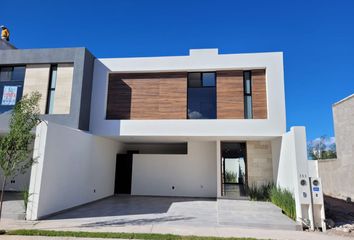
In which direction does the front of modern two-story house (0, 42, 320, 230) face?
toward the camera

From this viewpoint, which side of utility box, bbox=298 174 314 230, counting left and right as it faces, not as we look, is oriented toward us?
front

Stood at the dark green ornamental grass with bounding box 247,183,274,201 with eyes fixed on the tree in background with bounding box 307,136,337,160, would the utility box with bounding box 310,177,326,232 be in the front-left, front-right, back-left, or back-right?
back-right

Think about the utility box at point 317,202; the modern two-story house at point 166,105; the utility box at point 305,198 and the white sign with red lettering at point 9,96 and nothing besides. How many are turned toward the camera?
4

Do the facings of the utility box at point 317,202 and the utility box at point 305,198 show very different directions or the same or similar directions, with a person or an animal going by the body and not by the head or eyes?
same or similar directions

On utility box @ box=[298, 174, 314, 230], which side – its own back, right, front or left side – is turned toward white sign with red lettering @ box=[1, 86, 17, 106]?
right

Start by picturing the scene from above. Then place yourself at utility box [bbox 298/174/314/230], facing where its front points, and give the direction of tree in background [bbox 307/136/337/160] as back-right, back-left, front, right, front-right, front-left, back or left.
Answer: back

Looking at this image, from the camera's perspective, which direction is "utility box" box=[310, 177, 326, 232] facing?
toward the camera

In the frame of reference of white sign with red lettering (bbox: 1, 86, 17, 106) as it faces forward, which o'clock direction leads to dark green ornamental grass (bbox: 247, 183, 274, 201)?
The dark green ornamental grass is roughly at 10 o'clock from the white sign with red lettering.

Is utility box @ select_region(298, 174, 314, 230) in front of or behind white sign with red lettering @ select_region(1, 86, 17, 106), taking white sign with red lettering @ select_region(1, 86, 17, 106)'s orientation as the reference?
in front

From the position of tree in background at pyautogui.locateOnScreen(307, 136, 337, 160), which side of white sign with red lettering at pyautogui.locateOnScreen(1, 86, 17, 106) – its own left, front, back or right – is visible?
left
